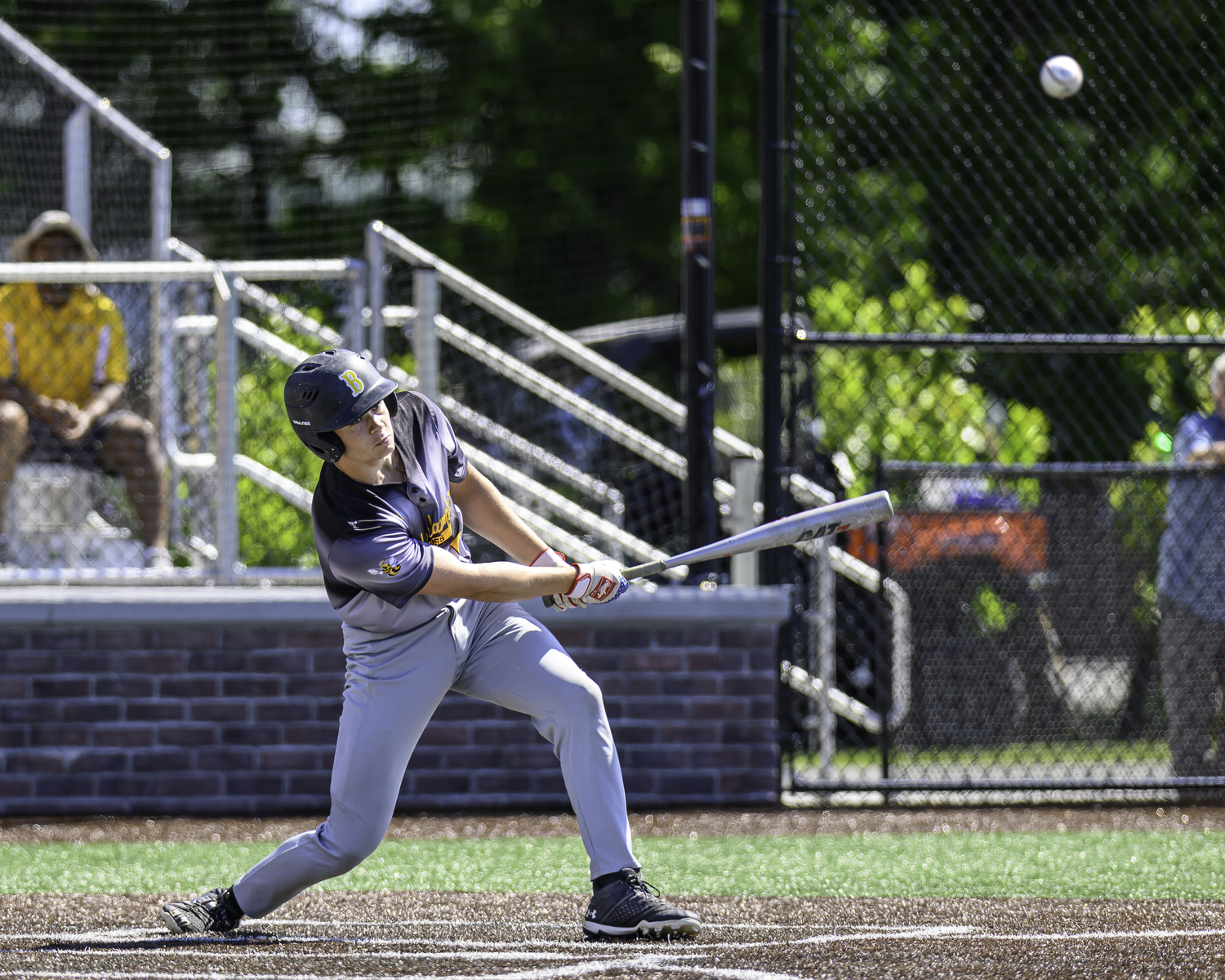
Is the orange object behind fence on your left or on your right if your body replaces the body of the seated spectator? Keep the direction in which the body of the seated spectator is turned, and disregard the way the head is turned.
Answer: on your left

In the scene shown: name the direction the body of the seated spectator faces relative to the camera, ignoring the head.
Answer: toward the camera

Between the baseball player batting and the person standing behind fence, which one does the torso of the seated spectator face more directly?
the baseball player batting

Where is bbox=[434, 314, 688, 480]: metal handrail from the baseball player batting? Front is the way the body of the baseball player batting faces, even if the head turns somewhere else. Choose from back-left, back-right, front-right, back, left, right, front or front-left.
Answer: back-left

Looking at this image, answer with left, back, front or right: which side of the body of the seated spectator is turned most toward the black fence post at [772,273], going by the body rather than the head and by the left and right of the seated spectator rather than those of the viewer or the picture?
left

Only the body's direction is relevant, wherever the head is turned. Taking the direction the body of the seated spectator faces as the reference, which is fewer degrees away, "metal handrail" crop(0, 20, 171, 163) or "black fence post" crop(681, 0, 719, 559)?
the black fence post

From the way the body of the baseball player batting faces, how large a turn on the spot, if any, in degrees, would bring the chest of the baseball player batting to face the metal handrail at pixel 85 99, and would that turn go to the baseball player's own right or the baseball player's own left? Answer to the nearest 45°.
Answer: approximately 135° to the baseball player's own left
